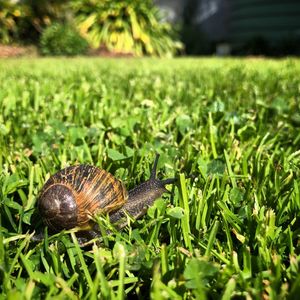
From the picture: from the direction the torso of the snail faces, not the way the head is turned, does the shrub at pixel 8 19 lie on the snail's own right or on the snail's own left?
on the snail's own left

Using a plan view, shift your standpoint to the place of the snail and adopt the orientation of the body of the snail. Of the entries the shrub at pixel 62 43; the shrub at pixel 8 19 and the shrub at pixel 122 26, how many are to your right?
0

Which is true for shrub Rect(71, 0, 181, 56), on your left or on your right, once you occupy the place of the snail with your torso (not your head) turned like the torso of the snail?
on your left

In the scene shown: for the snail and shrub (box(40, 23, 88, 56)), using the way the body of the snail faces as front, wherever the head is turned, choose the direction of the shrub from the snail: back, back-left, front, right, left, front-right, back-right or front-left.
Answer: left

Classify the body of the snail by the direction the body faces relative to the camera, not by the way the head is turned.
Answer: to the viewer's right

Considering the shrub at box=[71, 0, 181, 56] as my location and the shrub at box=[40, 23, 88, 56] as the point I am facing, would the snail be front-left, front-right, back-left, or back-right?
front-left

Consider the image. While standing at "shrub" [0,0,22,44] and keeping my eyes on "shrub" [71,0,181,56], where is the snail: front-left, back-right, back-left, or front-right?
front-right

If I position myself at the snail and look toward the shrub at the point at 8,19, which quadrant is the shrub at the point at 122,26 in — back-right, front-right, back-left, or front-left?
front-right
